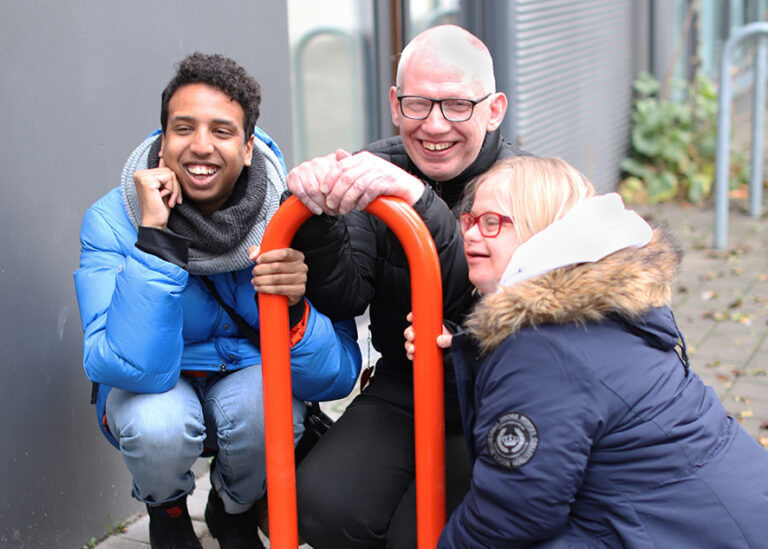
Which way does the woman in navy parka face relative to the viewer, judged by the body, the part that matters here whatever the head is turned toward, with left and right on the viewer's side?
facing to the left of the viewer

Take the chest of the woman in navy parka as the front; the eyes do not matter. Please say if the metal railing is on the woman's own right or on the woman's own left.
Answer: on the woman's own right

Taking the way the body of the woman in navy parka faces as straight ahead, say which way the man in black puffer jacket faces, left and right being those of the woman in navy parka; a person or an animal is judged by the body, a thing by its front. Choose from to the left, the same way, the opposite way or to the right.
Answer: to the left

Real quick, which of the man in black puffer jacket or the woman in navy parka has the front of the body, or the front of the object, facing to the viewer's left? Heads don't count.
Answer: the woman in navy parka

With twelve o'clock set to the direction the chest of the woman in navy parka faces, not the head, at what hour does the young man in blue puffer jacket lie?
The young man in blue puffer jacket is roughly at 1 o'clock from the woman in navy parka.
